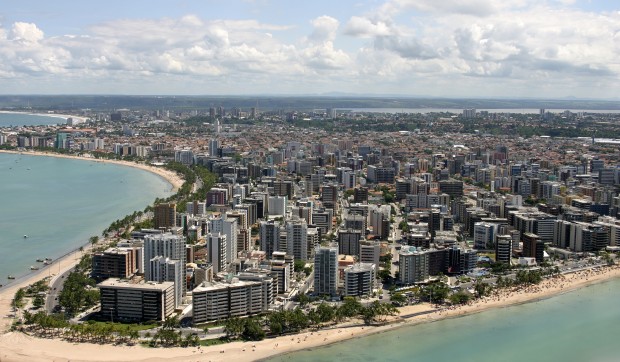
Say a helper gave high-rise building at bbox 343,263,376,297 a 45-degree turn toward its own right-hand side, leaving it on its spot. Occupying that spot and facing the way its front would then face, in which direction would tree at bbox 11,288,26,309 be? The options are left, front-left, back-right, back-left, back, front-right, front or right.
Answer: front-right

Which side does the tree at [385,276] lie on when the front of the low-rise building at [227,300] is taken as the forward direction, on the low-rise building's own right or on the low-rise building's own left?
on the low-rise building's own left

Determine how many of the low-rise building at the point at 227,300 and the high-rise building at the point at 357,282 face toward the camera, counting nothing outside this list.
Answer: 2

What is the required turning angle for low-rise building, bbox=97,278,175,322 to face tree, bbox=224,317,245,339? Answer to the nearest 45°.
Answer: approximately 45° to its left

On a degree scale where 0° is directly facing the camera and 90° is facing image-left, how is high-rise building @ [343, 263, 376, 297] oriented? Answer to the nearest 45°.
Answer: approximately 0°

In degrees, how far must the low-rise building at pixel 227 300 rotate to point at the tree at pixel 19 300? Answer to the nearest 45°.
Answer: approximately 90° to its right

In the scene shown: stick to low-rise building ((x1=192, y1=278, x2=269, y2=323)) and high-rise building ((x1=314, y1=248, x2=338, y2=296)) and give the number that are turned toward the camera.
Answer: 2

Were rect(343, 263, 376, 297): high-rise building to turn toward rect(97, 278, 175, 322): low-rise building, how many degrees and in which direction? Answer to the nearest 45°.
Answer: approximately 45° to its right

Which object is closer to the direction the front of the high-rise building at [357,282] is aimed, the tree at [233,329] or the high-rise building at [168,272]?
the tree

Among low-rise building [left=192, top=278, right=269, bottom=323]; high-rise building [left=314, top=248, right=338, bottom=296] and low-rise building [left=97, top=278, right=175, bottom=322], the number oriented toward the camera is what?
3

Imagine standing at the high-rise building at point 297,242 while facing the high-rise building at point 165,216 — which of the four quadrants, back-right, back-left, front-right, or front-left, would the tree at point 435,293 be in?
back-left

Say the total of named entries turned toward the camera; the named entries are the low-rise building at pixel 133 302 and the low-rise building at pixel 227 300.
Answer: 2

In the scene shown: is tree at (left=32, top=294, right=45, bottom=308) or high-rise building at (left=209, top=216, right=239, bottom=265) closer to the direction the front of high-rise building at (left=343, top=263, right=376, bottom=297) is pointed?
the tree

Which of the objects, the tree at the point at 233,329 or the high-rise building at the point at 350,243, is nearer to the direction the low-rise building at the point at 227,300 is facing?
the tree
